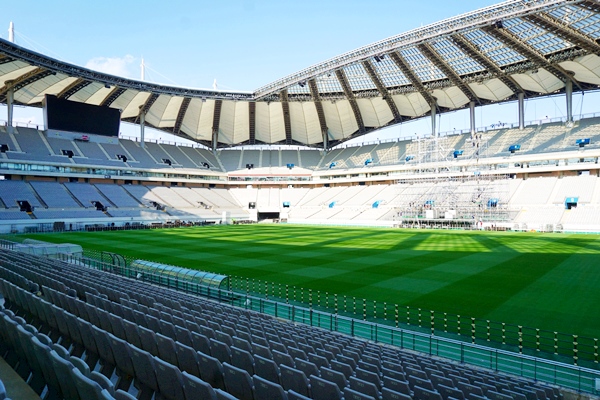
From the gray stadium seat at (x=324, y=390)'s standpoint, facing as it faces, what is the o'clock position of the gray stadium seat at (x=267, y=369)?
the gray stadium seat at (x=267, y=369) is roughly at 9 o'clock from the gray stadium seat at (x=324, y=390).

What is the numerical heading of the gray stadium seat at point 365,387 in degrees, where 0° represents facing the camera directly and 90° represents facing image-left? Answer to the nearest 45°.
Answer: approximately 225°

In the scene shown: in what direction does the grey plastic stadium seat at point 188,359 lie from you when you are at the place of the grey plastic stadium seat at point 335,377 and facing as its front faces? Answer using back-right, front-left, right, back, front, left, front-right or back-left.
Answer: back-left

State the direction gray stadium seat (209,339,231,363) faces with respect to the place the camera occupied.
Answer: facing away from the viewer and to the right of the viewer

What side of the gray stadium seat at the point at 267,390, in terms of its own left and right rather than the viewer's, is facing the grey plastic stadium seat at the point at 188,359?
left

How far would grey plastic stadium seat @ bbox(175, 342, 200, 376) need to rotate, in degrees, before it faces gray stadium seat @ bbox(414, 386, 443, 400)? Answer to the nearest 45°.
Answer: approximately 45° to its right

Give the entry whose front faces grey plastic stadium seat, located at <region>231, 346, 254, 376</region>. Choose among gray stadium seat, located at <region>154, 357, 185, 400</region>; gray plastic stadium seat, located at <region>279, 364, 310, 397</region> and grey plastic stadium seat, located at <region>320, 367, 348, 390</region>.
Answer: gray stadium seat, located at <region>154, 357, 185, 400</region>

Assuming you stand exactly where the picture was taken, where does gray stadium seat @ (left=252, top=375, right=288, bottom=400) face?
facing away from the viewer and to the right of the viewer

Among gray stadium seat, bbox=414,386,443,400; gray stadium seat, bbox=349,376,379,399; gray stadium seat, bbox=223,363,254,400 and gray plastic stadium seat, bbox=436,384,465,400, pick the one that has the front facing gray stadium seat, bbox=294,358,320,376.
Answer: gray stadium seat, bbox=223,363,254,400
